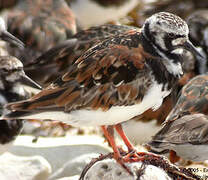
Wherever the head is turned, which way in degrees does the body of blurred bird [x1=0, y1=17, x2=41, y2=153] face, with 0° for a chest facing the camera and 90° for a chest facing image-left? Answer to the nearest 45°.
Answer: approximately 270°

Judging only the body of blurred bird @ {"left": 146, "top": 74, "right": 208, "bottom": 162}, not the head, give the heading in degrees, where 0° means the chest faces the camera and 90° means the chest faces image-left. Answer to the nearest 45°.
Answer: approximately 270°

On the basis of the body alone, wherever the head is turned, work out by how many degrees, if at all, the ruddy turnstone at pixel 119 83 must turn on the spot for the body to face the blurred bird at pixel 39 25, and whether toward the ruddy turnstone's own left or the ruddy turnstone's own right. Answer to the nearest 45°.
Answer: approximately 90° to the ruddy turnstone's own left

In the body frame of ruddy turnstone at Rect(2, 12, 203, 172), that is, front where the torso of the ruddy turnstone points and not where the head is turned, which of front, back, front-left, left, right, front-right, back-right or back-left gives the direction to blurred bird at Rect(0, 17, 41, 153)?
back-left

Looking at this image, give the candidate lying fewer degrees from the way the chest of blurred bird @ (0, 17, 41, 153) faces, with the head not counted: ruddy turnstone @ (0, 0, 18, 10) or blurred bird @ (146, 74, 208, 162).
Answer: the blurred bird

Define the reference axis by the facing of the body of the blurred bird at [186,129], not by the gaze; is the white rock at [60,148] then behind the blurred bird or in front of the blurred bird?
behind

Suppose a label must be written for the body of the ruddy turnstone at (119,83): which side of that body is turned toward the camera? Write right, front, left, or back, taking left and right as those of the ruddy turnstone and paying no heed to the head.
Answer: right
